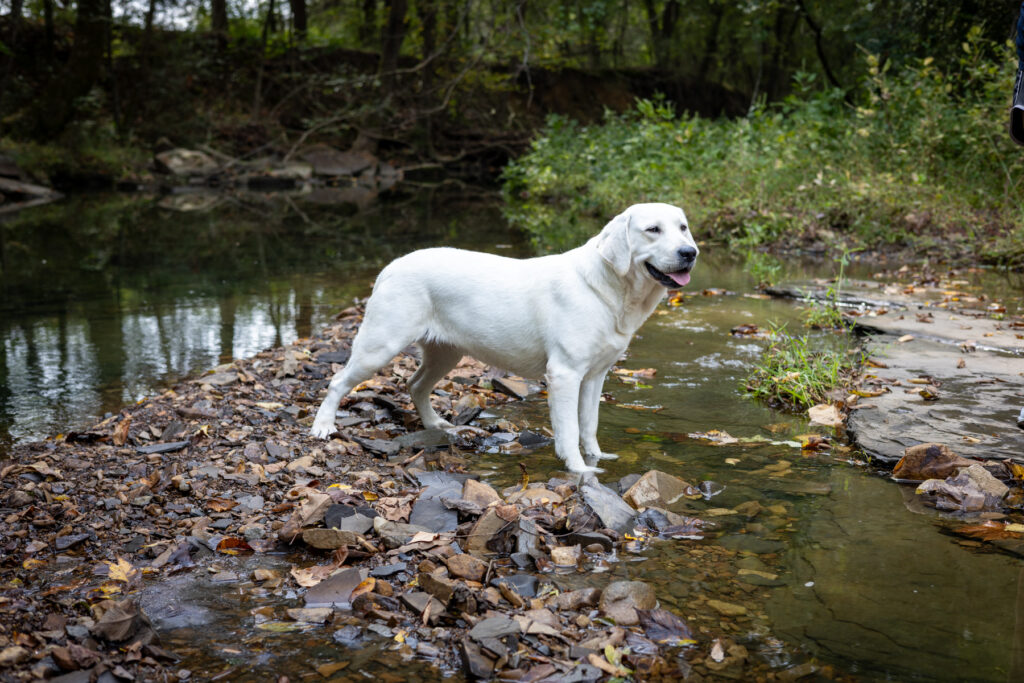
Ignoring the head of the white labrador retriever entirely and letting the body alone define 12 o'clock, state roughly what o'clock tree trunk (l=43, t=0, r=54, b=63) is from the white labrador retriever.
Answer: The tree trunk is roughly at 8 o'clock from the white labrador retriever.

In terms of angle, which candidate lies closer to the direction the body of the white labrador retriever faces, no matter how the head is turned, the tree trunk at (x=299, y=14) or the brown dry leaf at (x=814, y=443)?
the brown dry leaf

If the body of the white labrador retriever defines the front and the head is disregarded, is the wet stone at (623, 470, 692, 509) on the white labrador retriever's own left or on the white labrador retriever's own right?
on the white labrador retriever's own right

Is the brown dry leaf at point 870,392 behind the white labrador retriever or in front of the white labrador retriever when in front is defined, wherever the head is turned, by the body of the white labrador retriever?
in front

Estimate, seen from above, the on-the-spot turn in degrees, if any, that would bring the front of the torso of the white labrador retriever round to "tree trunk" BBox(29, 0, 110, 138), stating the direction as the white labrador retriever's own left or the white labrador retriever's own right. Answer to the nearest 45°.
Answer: approximately 135° to the white labrador retriever's own left

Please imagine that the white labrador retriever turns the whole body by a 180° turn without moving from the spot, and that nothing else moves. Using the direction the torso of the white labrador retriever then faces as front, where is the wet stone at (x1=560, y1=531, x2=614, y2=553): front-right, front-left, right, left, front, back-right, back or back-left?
left

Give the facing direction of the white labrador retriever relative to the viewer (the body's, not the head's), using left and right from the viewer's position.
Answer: facing to the right of the viewer

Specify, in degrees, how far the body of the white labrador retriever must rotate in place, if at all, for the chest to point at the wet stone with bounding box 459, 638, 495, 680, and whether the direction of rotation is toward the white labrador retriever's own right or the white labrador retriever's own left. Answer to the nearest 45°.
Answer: approximately 90° to the white labrador retriever's own right

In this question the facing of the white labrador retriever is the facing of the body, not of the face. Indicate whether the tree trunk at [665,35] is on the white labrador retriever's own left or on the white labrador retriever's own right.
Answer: on the white labrador retriever's own left

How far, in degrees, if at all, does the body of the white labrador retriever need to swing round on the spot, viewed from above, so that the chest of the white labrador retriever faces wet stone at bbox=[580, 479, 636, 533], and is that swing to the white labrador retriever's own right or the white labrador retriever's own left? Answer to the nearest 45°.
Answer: approximately 90° to the white labrador retriever's own right

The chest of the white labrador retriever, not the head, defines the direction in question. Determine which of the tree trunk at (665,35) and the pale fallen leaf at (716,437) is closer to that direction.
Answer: the pale fallen leaf

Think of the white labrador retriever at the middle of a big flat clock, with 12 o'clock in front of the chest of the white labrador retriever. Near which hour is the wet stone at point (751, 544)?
The wet stone is roughly at 2 o'clock from the white labrador retriever.

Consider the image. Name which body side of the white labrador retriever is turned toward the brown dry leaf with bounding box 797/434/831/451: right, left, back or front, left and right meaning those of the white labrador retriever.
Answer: front
